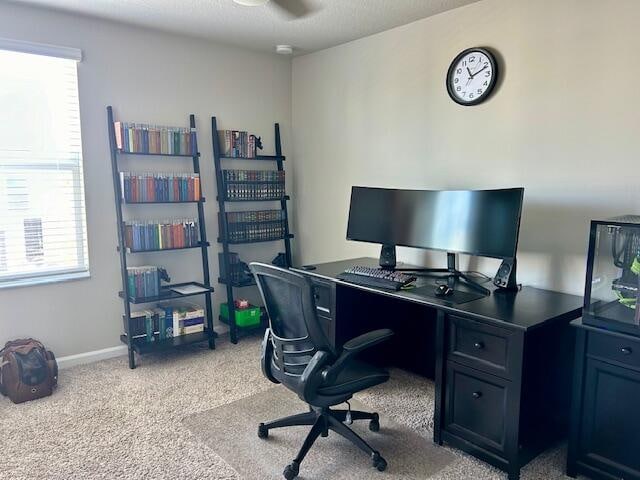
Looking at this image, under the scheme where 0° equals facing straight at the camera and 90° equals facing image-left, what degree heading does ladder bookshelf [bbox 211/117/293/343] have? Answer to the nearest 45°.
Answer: approximately 315°

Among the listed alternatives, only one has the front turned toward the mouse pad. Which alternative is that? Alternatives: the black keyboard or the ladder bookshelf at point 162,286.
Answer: the ladder bookshelf

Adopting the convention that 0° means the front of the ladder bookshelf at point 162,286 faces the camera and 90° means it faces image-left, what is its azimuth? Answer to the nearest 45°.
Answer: approximately 315°

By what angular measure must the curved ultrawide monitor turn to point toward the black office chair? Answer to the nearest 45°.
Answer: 0° — it already faces it
